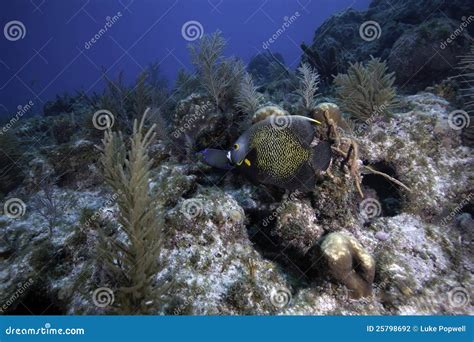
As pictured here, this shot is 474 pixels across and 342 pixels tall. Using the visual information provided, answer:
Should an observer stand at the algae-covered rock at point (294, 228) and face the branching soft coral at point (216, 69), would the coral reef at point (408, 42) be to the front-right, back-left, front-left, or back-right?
front-right

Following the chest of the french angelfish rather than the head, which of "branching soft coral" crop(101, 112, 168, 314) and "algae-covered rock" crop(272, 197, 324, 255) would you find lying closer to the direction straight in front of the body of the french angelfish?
the branching soft coral

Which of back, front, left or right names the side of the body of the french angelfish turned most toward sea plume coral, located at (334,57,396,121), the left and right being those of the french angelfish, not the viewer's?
right

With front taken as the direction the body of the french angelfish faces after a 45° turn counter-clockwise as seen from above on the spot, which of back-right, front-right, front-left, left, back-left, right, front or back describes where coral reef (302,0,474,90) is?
back-right

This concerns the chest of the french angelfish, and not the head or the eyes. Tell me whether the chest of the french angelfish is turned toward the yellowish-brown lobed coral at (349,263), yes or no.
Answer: no

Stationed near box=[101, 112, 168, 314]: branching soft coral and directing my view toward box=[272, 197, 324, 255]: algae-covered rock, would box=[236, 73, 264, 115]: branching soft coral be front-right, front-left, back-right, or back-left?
front-left

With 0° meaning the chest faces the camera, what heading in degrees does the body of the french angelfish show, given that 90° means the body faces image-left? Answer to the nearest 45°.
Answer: approximately 90°

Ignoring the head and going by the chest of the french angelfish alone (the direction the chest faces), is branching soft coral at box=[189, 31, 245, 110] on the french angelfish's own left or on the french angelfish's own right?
on the french angelfish's own right
